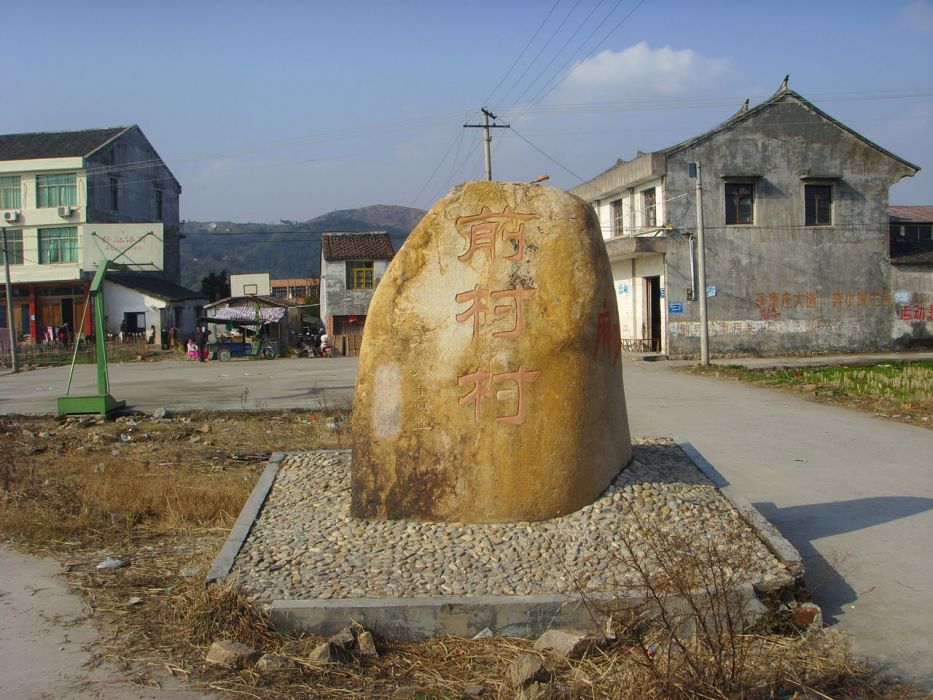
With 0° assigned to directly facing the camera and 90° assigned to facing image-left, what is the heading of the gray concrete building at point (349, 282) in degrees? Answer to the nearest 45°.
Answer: approximately 0°

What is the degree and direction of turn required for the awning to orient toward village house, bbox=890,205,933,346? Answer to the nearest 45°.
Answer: approximately 45° to its left

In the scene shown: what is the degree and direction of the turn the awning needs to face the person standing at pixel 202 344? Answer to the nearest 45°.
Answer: approximately 45° to its right

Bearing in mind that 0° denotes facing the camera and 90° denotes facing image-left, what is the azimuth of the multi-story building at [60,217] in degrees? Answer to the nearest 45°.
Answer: approximately 45°

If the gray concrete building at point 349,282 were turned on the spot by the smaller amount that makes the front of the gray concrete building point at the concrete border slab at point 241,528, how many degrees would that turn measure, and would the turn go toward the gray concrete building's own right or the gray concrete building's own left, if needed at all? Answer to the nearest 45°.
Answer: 0° — it already faces it

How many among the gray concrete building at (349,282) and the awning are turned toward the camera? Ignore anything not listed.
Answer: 2

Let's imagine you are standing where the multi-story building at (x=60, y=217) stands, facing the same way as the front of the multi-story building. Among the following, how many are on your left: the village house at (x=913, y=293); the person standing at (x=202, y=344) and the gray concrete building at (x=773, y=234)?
3

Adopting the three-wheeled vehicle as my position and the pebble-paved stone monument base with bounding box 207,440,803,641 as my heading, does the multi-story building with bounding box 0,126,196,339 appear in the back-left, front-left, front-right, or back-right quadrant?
back-right

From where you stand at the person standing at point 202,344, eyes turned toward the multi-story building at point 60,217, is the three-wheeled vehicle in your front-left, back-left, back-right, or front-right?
back-right

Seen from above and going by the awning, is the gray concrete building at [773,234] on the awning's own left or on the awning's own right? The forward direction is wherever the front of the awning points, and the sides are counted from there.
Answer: on the awning's own left

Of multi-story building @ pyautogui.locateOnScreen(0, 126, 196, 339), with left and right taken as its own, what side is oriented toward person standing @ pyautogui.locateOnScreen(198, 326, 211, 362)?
left

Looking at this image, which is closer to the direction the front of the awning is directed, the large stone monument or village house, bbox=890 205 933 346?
the large stone monument

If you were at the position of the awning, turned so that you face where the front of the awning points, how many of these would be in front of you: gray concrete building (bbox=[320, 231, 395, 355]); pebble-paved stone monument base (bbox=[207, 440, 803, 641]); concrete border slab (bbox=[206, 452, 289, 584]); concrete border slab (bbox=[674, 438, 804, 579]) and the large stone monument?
4

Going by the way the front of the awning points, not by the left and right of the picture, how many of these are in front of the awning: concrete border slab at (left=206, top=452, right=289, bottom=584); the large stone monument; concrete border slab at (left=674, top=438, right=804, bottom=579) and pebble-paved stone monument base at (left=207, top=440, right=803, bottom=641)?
4

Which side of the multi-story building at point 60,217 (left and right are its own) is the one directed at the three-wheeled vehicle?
left
